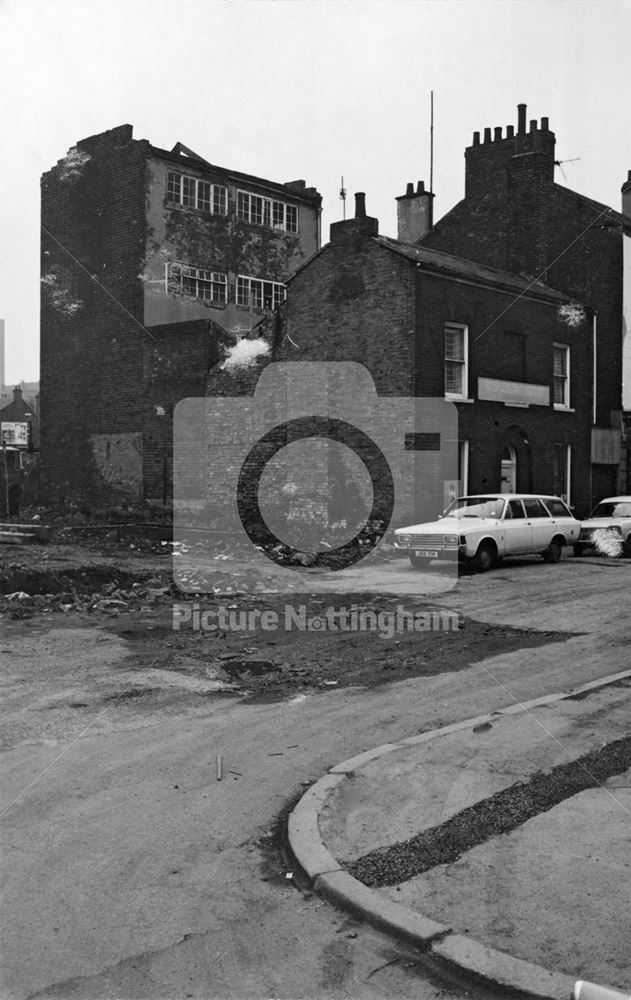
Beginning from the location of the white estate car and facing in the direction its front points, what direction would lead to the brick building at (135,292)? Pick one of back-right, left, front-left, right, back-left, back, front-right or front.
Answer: right

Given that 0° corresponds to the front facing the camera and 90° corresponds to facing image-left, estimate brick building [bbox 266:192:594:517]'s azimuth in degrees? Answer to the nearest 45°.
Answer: approximately 315°

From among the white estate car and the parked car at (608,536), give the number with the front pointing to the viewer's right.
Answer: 0

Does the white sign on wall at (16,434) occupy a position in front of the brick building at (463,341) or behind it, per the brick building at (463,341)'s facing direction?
behind

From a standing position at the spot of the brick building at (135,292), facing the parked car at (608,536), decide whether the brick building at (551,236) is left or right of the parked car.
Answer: left

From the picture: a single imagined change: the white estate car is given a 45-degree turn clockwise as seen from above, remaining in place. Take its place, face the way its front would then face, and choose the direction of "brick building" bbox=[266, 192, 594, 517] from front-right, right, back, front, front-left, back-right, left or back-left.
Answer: right

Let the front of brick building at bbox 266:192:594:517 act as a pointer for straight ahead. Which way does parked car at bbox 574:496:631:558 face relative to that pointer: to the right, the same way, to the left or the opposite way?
to the right

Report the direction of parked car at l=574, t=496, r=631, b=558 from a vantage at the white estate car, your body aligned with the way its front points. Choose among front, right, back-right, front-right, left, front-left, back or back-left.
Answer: back

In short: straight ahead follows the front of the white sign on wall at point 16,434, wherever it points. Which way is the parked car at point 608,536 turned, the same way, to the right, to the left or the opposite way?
to the right

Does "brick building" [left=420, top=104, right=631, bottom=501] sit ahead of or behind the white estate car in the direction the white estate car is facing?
behind
